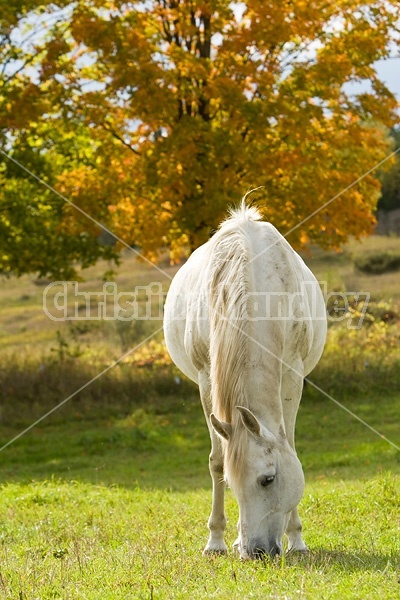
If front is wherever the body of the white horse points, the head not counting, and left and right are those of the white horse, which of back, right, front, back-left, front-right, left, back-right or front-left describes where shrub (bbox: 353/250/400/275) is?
back

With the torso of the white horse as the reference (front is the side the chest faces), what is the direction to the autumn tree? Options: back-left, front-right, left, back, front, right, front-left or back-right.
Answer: back

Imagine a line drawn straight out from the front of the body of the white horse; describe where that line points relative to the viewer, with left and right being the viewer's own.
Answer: facing the viewer

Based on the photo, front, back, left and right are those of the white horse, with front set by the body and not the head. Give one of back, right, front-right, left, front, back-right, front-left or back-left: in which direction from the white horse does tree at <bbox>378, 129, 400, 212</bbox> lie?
back

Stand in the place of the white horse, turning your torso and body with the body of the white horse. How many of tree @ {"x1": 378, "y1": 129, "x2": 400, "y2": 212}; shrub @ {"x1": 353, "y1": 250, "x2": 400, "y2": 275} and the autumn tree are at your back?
3
